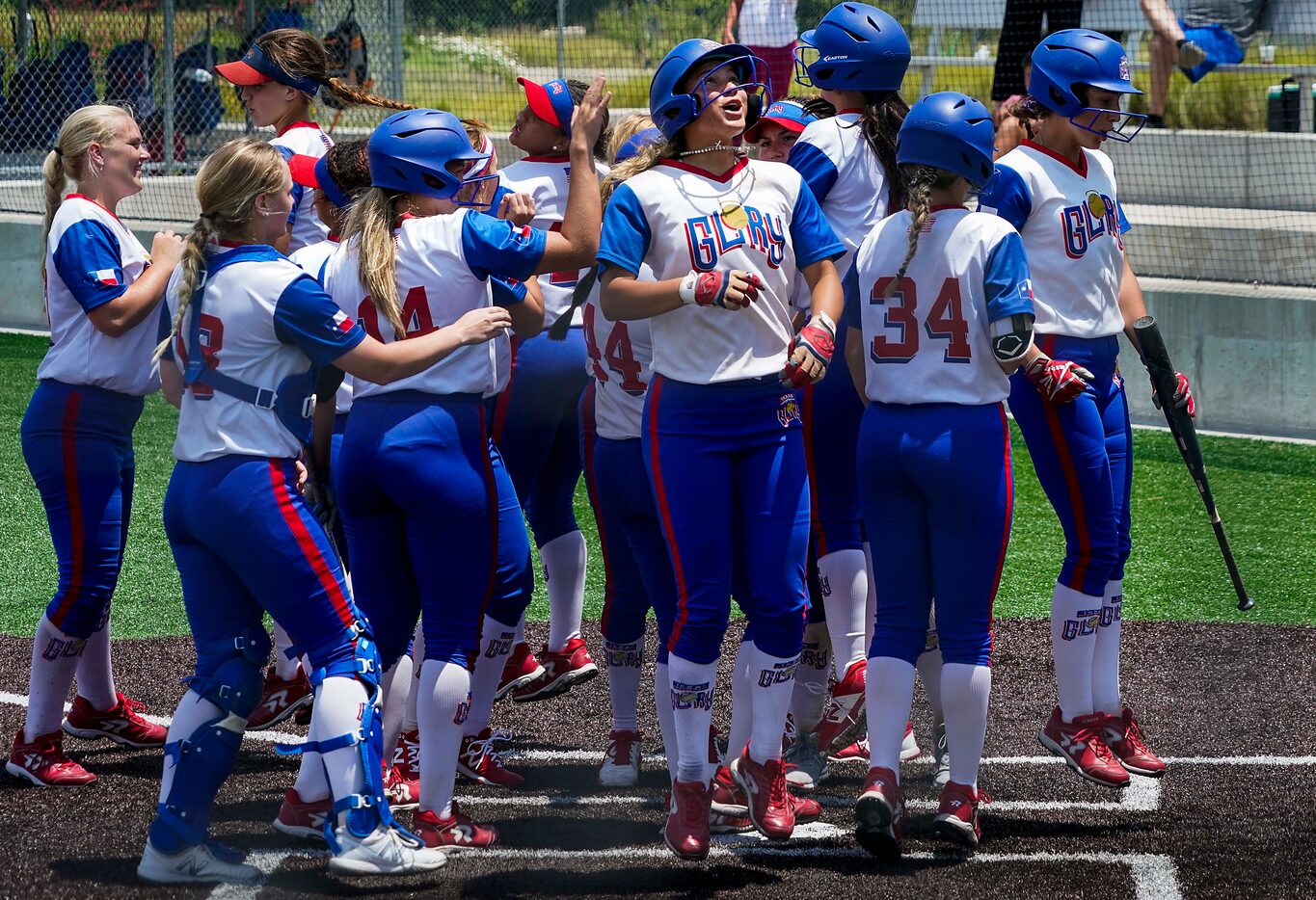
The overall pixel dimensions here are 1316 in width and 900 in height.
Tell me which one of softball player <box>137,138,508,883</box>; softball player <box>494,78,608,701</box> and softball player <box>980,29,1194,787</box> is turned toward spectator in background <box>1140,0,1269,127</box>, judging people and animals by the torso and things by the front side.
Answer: softball player <box>137,138,508,883</box>

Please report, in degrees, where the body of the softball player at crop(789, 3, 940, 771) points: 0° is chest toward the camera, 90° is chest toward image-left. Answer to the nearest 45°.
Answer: approximately 135°

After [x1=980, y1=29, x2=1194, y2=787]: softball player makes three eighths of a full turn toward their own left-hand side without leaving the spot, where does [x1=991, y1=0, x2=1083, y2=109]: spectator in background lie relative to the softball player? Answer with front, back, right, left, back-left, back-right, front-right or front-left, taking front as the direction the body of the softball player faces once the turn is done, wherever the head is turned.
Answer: front

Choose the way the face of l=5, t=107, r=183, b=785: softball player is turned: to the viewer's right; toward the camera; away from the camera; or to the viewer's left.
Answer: to the viewer's right

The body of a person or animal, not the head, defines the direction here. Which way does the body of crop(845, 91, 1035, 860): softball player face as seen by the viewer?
away from the camera

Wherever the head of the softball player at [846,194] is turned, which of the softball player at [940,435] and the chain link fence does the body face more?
the chain link fence

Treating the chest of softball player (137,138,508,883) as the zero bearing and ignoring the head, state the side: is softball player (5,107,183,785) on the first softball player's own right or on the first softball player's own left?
on the first softball player's own left

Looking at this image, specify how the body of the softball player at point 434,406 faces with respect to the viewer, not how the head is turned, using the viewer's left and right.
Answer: facing away from the viewer and to the right of the viewer

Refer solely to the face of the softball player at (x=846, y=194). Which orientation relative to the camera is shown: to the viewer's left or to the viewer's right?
to the viewer's left

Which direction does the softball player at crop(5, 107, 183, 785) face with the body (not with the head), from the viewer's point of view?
to the viewer's right
